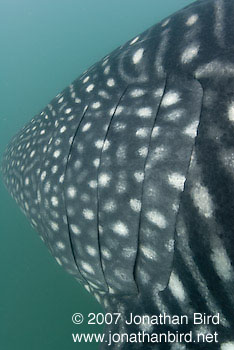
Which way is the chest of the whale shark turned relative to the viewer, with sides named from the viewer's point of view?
facing away from the viewer and to the left of the viewer
